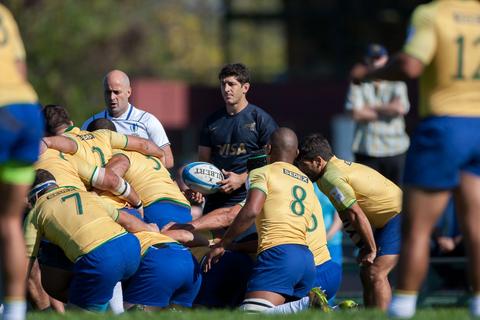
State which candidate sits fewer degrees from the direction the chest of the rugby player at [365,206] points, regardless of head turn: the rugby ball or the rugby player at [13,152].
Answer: the rugby ball

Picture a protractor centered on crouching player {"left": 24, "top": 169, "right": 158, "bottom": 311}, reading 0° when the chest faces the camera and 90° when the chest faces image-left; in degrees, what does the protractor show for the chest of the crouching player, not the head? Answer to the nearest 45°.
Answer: approximately 135°

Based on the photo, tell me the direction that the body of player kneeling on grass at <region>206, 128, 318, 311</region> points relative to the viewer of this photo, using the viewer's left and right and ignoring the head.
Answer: facing away from the viewer and to the left of the viewer

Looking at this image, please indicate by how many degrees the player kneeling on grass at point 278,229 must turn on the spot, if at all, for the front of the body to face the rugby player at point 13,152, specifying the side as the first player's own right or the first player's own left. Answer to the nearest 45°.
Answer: approximately 90° to the first player's own left

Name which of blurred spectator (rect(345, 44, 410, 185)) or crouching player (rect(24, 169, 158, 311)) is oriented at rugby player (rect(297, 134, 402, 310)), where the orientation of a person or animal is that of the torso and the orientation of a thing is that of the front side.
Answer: the blurred spectator

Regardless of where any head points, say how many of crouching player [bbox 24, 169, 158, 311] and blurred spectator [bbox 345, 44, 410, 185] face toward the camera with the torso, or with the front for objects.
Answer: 1

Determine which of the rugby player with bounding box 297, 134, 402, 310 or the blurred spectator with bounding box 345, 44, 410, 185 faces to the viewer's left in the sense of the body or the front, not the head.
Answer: the rugby player

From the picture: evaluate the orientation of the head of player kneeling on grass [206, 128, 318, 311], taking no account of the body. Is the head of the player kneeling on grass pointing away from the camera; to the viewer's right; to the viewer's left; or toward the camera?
away from the camera

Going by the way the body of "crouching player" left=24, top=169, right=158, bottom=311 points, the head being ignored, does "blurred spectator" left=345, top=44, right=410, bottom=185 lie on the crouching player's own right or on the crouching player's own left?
on the crouching player's own right

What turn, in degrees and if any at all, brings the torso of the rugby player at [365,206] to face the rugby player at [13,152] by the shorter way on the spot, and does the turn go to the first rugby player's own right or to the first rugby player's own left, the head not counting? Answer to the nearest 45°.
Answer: approximately 45° to the first rugby player's own left
